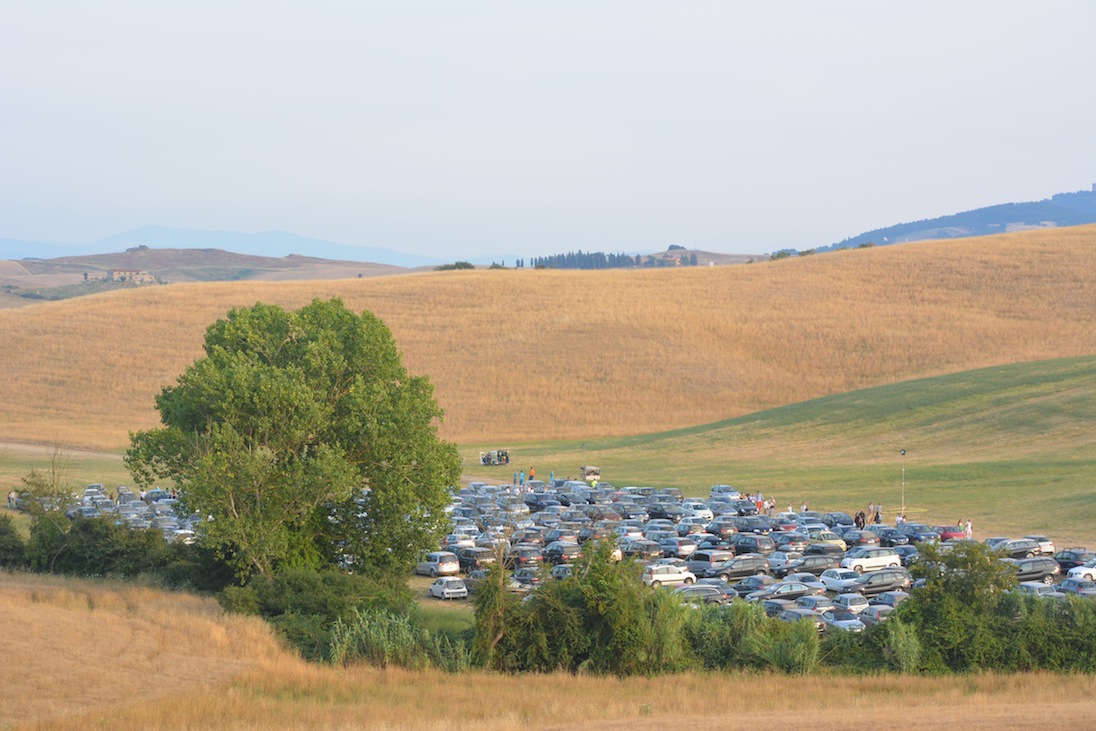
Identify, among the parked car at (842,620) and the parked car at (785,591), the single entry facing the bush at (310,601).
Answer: the parked car at (785,591)

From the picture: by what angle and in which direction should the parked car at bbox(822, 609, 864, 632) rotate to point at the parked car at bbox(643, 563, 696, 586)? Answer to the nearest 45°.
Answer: approximately 180°

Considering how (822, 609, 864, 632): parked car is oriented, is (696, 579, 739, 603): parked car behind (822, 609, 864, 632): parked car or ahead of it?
behind

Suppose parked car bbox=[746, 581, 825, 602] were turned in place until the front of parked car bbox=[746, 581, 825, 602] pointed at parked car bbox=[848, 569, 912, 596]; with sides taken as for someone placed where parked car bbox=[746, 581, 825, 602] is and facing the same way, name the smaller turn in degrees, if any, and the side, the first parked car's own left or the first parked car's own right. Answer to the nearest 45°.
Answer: approximately 180°

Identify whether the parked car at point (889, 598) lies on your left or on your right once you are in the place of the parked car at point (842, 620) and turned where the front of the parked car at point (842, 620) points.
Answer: on your left

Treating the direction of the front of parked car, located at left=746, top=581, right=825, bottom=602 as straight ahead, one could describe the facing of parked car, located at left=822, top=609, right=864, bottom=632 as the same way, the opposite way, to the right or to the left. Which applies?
to the left

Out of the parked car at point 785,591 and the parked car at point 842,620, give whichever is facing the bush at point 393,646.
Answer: the parked car at point 785,591

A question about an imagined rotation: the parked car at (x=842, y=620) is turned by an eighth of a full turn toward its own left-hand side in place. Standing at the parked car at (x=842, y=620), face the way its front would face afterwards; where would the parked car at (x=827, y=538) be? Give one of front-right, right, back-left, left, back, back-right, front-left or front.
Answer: left

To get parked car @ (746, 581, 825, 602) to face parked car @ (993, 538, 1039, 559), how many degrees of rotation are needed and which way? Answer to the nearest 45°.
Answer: approximately 180°

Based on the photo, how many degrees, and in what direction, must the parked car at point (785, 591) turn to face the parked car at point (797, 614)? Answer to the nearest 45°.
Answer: approximately 45° to its left

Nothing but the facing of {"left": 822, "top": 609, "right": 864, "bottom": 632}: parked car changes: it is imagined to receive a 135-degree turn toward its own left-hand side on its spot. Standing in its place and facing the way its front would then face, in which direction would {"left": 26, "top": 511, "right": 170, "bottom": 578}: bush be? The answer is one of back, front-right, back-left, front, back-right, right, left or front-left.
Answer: left

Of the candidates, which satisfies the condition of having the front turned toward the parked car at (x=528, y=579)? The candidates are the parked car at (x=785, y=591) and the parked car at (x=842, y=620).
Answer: the parked car at (x=785, y=591)

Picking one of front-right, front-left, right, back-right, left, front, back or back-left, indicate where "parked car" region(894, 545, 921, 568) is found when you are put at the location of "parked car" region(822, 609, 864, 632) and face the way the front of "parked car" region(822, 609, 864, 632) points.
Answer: back-left

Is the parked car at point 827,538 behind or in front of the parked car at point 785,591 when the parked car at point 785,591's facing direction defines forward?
behind

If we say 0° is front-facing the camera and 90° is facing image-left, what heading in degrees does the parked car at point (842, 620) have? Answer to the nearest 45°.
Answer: approximately 315°
